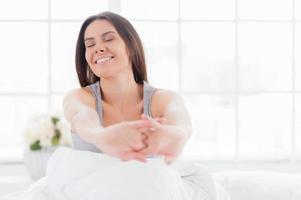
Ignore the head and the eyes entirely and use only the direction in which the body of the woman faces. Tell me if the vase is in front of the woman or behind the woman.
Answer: behind

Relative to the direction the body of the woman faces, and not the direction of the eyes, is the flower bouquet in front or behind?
behind

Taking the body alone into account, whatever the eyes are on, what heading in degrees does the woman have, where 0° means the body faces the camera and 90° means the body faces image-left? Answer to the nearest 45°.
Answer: approximately 0°
